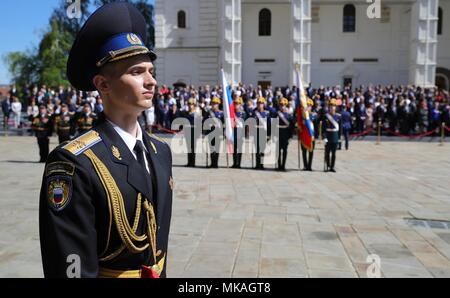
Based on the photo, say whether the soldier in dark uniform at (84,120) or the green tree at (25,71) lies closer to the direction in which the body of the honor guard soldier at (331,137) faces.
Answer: the soldier in dark uniform

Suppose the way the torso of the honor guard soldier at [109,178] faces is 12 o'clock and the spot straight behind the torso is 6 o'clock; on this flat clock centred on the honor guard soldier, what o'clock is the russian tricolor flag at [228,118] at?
The russian tricolor flag is roughly at 8 o'clock from the honor guard soldier.

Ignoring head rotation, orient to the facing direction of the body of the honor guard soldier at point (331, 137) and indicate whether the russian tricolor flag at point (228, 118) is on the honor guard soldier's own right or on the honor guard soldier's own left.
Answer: on the honor guard soldier's own right

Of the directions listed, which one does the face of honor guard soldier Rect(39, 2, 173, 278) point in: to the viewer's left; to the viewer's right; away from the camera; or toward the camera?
to the viewer's right

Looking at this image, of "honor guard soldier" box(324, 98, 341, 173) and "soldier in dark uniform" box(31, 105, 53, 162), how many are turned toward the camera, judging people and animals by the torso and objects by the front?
2

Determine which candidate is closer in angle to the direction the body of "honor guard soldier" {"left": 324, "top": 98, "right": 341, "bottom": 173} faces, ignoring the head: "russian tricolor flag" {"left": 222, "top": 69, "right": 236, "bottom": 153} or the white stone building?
the russian tricolor flag

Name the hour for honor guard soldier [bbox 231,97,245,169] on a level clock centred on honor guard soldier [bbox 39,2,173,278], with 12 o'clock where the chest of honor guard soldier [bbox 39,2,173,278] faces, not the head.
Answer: honor guard soldier [bbox 231,97,245,169] is roughly at 8 o'clock from honor guard soldier [bbox 39,2,173,278].

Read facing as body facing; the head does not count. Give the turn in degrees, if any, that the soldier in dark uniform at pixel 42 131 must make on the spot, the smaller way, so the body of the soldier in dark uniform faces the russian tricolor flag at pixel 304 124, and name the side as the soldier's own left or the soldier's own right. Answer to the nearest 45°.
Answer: approximately 45° to the soldier's own left

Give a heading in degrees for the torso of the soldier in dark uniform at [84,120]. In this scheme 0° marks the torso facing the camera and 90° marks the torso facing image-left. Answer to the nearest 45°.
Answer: approximately 0°
